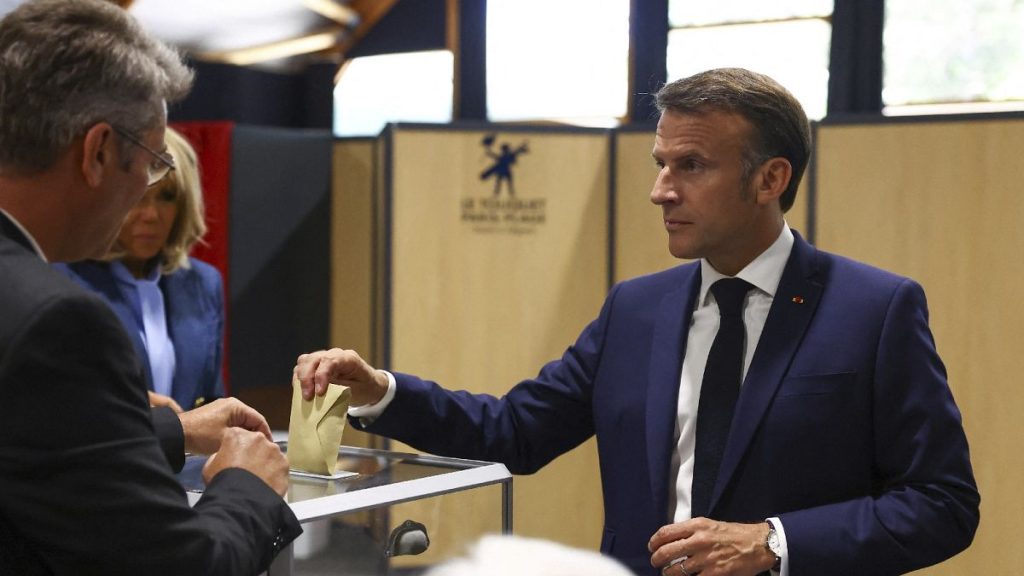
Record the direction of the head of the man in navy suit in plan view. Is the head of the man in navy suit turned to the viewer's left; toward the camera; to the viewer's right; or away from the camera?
to the viewer's left

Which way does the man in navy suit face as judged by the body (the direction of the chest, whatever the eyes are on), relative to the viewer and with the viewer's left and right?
facing the viewer and to the left of the viewer

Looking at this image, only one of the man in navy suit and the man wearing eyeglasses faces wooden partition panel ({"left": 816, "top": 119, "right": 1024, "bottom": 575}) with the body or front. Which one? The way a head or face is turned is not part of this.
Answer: the man wearing eyeglasses

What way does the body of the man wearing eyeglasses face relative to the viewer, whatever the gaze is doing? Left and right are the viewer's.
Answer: facing away from the viewer and to the right of the viewer

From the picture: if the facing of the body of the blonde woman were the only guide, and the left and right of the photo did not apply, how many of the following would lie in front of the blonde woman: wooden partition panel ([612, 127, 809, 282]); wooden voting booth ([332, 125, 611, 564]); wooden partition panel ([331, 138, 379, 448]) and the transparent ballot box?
1

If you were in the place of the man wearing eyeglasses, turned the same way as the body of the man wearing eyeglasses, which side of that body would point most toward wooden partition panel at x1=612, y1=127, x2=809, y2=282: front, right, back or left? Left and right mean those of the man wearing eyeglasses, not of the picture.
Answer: front

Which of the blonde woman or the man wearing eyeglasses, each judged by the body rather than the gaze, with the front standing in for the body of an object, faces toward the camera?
the blonde woman

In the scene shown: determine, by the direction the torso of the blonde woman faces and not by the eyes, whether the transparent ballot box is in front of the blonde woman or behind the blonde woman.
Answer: in front

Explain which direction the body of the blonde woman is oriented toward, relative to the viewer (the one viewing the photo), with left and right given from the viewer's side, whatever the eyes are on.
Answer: facing the viewer

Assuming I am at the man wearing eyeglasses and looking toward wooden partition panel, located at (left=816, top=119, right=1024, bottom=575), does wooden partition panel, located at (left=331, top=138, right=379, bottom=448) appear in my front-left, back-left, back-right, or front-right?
front-left

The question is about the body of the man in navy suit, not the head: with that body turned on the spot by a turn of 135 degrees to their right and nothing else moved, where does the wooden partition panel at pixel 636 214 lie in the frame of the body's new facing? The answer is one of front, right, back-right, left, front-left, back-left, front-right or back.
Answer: front

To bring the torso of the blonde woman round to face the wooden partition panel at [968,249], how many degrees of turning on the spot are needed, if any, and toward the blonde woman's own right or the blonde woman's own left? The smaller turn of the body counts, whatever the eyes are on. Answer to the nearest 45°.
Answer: approximately 90° to the blonde woman's own left

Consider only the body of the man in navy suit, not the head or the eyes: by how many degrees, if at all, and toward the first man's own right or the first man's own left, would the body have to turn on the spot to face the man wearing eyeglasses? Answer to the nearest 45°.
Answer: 0° — they already face them

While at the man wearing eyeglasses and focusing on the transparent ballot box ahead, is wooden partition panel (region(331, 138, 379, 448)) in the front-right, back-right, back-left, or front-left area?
front-left

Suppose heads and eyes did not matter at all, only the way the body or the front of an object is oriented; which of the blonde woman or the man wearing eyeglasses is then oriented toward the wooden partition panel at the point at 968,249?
the man wearing eyeglasses

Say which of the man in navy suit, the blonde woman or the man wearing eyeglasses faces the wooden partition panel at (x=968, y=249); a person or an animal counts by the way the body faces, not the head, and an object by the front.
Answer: the man wearing eyeglasses

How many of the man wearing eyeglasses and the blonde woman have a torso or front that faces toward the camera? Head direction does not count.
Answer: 1

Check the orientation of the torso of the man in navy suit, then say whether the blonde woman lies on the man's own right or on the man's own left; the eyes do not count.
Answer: on the man's own right

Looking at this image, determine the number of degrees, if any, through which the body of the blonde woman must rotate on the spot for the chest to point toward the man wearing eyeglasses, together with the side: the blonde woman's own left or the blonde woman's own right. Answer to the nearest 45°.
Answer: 0° — they already face them

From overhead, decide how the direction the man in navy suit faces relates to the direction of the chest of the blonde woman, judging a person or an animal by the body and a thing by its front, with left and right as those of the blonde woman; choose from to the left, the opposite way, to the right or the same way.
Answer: to the right

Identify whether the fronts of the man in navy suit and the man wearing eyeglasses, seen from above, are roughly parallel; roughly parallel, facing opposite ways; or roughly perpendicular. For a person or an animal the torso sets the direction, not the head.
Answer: roughly parallel, facing opposite ways
